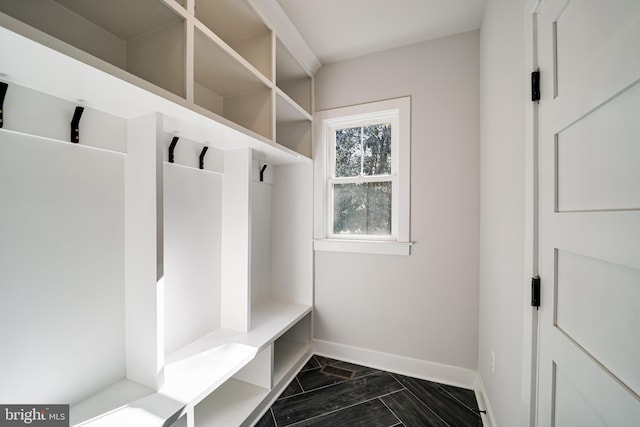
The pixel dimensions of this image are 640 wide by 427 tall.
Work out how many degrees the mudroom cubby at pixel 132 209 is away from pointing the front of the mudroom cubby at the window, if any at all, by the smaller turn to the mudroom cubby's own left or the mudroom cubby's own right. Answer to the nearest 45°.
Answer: approximately 45° to the mudroom cubby's own left

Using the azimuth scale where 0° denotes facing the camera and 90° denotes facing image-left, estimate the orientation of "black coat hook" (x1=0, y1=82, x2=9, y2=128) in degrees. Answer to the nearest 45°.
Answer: approximately 315°

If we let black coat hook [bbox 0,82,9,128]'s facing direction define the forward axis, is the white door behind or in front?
in front

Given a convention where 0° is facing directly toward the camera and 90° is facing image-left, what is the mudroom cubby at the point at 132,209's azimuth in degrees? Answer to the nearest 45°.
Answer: approximately 315°

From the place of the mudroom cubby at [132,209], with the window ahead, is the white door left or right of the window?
right

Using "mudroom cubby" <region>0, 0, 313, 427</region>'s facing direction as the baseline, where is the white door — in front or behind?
in front
